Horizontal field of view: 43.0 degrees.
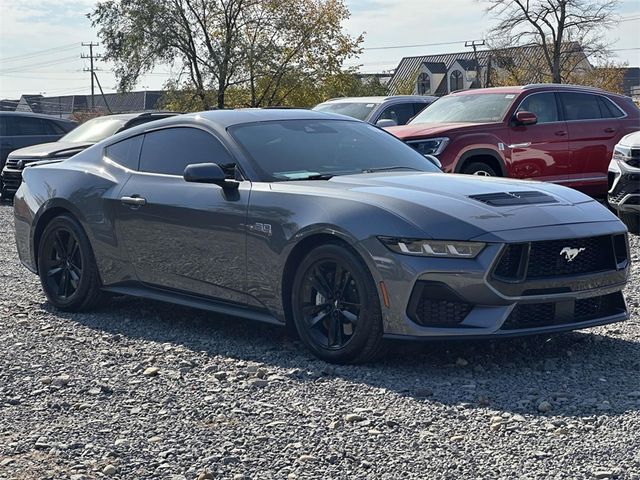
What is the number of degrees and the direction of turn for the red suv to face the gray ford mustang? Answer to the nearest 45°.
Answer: approximately 45° to its left

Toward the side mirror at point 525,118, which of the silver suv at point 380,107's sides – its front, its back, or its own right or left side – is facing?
left

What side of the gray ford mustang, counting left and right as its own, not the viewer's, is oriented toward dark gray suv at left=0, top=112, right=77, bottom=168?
back

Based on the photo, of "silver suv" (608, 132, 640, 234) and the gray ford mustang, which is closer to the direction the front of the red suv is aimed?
the gray ford mustang

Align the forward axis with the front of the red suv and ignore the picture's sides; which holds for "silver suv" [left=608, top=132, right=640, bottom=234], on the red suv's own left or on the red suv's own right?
on the red suv's own left

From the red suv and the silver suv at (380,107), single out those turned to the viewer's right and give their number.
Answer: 0

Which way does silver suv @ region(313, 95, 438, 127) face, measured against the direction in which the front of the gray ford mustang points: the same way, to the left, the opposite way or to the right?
to the right

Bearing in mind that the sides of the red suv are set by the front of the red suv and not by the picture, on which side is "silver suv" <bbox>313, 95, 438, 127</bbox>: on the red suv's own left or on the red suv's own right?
on the red suv's own right

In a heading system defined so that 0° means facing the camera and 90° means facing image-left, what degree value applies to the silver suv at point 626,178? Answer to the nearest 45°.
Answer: approximately 45°
